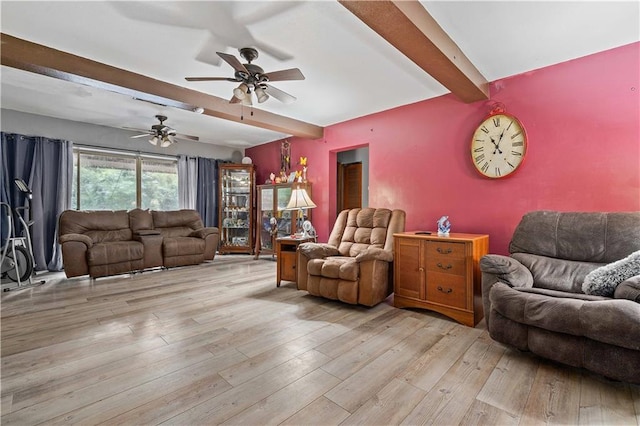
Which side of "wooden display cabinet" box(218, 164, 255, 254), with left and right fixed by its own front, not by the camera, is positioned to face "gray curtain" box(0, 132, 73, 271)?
right

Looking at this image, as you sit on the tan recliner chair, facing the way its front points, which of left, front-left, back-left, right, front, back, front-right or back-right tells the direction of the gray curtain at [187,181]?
right

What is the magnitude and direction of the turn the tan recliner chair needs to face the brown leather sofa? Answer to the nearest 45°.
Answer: approximately 45° to its right

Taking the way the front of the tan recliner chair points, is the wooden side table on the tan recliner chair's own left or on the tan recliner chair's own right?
on the tan recliner chair's own right

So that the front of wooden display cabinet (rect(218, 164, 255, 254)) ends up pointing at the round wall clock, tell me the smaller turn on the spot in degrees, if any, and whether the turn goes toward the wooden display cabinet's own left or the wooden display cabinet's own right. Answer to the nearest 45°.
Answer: approximately 45° to the wooden display cabinet's own left

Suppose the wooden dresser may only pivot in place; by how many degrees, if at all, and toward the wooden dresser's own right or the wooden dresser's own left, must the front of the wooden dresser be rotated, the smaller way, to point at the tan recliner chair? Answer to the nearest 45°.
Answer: approximately 45° to the wooden dresser's own right

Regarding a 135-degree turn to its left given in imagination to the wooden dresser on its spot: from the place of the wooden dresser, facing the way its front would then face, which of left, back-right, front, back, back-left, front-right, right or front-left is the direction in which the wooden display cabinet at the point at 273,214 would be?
back-left

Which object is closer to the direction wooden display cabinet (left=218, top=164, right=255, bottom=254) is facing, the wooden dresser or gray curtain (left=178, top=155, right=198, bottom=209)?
the wooden dresser

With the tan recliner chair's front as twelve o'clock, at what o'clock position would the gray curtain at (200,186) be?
The gray curtain is roughly at 3 o'clock from the tan recliner chair.

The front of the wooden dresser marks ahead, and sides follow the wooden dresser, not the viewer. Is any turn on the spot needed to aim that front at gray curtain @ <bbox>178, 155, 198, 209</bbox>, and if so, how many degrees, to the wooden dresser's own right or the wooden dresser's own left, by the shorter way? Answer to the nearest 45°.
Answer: approximately 45° to the wooden dresser's own right
